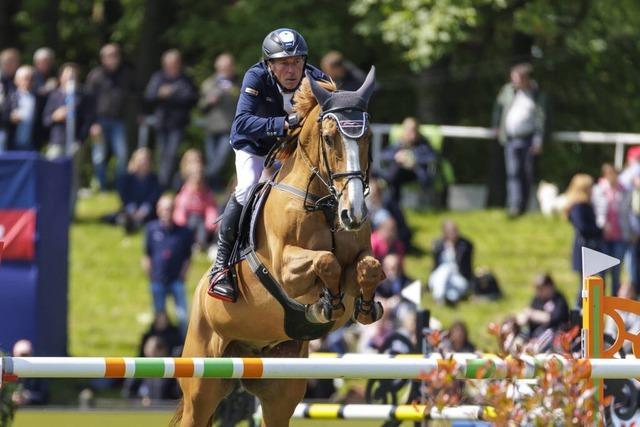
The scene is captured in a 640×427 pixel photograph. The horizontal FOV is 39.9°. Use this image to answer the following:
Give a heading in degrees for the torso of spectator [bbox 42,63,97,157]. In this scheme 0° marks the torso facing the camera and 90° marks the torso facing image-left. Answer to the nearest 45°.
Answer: approximately 0°

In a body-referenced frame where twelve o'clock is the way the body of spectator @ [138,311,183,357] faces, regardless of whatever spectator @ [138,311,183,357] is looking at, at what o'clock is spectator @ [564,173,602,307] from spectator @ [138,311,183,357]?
spectator @ [564,173,602,307] is roughly at 9 o'clock from spectator @ [138,311,183,357].

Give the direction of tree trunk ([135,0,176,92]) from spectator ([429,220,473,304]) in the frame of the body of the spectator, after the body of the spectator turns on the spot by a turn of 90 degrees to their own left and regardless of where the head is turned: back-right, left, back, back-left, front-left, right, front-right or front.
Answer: back-left

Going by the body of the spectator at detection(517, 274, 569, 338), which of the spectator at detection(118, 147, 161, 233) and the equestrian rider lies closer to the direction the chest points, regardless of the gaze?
the equestrian rider

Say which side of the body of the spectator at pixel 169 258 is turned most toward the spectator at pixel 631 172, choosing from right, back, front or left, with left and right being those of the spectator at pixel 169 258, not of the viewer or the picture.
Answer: left

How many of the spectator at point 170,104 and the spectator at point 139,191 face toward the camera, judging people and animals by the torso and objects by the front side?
2

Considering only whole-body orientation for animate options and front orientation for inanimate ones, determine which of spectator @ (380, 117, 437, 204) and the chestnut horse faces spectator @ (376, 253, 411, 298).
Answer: spectator @ (380, 117, 437, 204)
